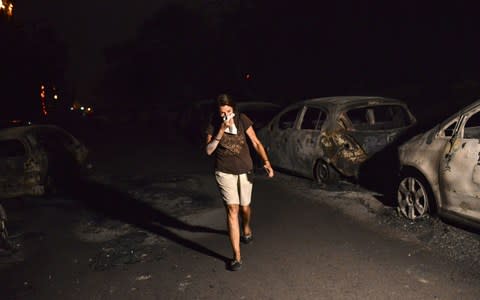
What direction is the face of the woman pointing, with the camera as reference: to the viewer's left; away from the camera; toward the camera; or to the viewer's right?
toward the camera

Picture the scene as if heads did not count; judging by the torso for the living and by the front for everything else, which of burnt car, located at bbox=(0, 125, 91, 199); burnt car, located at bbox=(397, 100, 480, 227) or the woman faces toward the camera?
the woman

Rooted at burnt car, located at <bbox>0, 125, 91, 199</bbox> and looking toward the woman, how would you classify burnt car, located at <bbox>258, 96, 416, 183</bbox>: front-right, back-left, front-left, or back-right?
front-left

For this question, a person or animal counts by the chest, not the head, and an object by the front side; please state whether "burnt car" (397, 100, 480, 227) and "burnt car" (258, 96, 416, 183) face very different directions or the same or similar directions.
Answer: same or similar directions

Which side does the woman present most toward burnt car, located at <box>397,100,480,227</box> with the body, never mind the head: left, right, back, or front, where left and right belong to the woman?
left

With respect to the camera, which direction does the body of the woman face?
toward the camera

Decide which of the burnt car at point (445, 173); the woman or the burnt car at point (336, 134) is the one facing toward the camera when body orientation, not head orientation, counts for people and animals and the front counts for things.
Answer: the woman

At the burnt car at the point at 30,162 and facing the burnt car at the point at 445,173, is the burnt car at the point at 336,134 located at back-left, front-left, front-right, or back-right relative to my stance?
front-left

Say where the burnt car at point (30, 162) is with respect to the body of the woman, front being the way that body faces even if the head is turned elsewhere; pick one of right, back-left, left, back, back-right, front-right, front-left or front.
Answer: back-right

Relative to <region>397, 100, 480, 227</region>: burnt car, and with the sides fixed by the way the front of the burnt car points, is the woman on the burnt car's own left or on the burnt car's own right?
on the burnt car's own left
